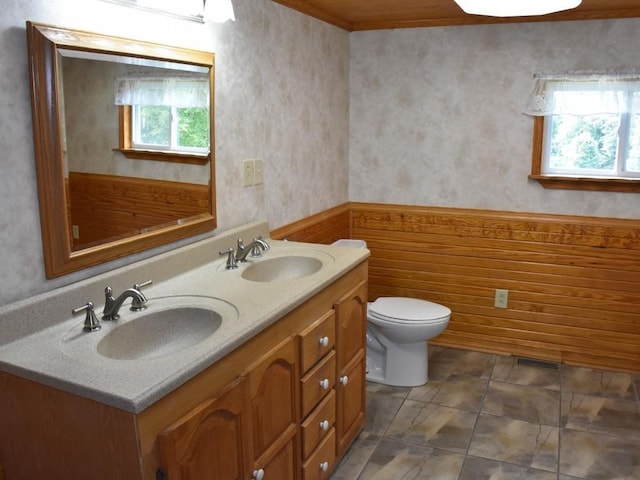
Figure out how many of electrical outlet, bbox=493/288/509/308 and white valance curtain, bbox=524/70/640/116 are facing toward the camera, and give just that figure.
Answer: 2

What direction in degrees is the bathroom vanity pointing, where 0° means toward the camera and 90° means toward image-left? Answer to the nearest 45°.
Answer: approximately 315°

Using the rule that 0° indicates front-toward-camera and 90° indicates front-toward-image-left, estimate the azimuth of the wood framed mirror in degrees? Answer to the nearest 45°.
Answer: approximately 315°

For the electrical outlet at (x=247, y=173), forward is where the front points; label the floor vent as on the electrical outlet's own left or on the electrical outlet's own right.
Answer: on the electrical outlet's own left

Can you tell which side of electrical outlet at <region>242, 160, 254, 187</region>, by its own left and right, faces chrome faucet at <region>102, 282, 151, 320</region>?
right

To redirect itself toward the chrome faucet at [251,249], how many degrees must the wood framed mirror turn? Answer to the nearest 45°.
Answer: approximately 90° to its left

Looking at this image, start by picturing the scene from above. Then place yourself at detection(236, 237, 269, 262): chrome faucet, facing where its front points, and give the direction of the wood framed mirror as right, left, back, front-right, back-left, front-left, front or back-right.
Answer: right

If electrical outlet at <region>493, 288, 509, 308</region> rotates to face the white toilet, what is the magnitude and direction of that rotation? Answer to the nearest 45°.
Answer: approximately 45° to its right

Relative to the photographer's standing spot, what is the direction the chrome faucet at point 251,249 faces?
facing the viewer and to the right of the viewer

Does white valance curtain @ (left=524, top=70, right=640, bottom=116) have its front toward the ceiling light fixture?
yes

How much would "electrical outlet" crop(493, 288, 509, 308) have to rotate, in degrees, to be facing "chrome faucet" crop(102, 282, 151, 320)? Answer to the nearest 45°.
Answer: approximately 45° to its right

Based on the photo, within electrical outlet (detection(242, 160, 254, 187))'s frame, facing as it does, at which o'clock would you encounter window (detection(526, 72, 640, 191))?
The window is roughly at 10 o'clock from the electrical outlet.
